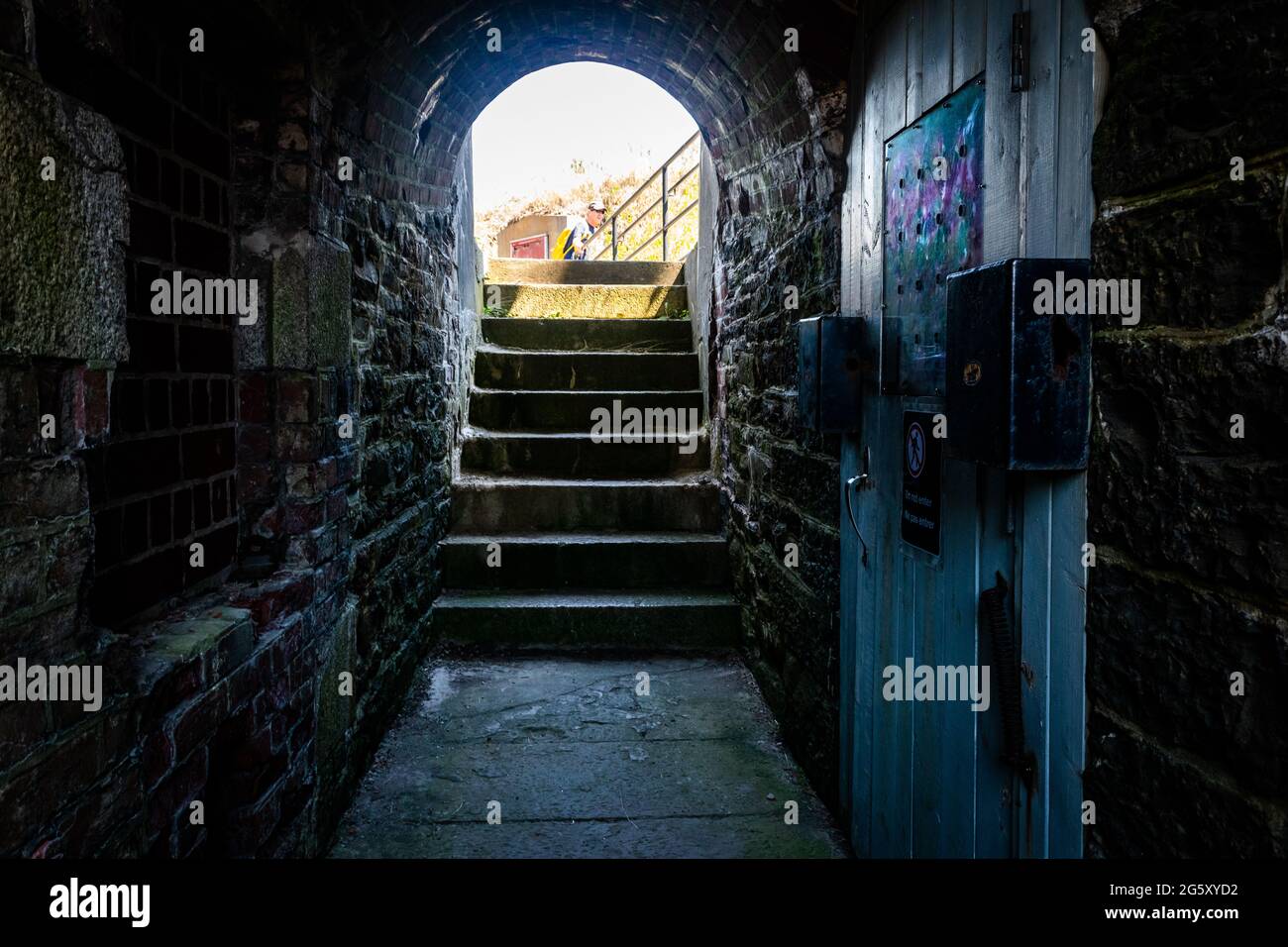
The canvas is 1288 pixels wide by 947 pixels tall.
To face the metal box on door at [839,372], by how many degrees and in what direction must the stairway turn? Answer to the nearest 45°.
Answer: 0° — it already faces it

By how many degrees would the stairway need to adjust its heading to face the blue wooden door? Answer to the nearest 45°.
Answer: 0° — it already faces it

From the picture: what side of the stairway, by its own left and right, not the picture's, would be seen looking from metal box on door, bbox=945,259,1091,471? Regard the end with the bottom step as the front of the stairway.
front

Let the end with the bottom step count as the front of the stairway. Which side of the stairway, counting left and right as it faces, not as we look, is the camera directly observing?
front
